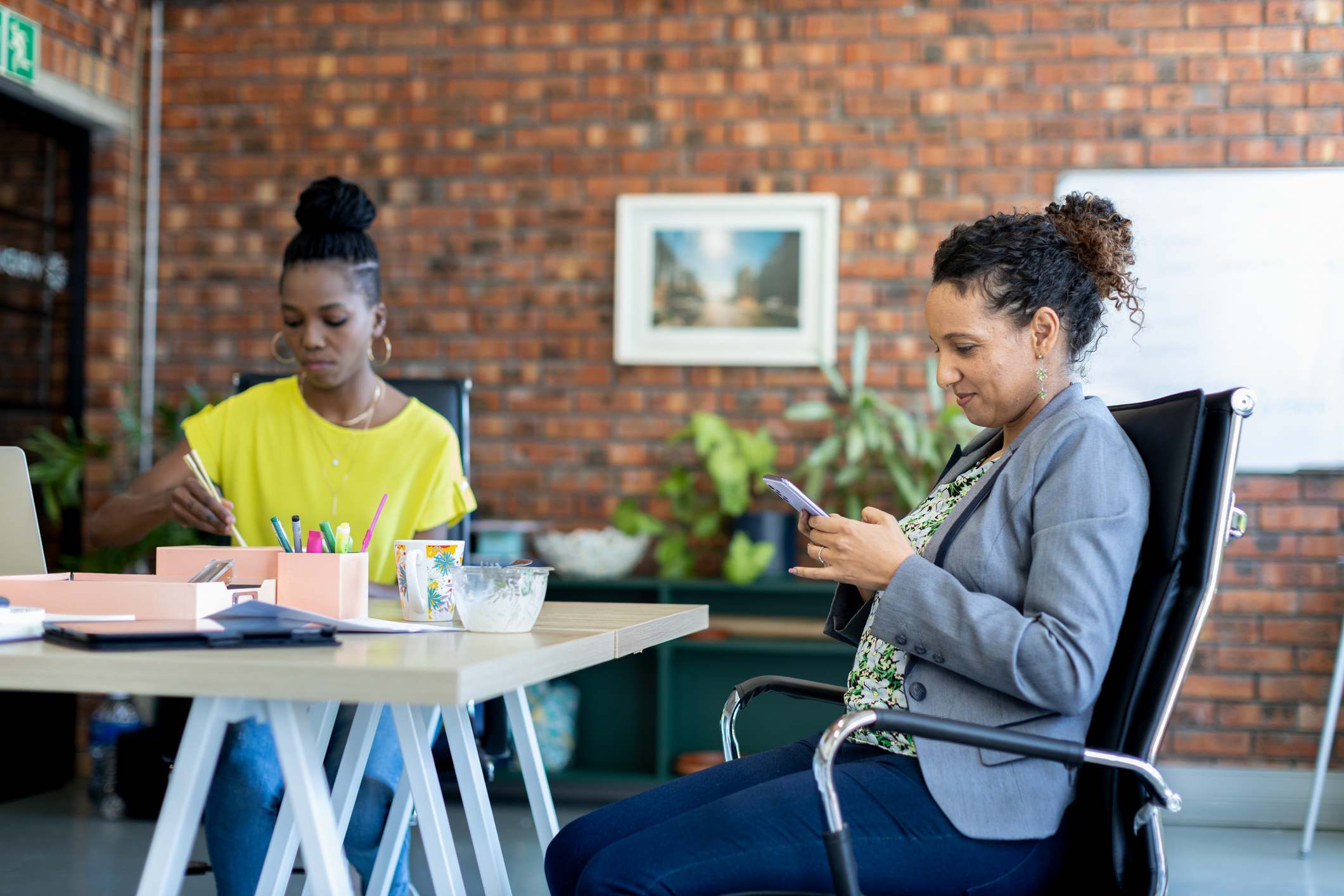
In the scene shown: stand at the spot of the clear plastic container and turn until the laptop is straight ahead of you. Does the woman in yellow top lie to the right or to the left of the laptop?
right

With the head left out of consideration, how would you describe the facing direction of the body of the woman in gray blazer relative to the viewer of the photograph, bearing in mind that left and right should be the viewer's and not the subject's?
facing to the left of the viewer

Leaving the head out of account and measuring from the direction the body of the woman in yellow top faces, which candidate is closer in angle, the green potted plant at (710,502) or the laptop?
the laptop

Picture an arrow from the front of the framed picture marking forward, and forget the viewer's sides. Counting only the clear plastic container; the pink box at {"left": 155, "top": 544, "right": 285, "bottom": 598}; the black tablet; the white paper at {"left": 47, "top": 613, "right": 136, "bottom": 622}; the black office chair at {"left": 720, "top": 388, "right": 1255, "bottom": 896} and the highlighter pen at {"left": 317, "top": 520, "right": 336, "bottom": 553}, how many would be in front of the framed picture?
6

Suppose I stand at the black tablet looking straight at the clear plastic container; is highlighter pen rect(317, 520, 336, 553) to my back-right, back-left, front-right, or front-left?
front-left

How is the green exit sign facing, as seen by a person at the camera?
facing the viewer and to the right of the viewer

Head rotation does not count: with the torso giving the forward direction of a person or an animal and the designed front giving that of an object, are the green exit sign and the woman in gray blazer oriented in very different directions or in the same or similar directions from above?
very different directions

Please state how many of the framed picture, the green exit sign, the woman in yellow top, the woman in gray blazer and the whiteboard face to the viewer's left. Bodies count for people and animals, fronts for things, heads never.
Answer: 1

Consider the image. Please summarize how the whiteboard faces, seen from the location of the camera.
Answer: facing the viewer

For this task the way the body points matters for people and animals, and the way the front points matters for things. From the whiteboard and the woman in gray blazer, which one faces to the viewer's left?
the woman in gray blazer

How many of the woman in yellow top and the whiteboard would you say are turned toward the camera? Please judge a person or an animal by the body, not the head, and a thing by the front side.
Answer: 2

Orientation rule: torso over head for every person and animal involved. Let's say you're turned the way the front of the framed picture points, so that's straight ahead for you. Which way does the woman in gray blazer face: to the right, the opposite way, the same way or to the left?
to the right

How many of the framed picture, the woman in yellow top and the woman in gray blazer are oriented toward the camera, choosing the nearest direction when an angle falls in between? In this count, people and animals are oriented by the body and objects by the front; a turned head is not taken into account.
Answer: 2

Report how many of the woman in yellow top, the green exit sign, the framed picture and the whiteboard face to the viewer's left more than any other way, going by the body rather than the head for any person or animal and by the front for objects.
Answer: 0

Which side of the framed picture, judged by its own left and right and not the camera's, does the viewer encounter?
front

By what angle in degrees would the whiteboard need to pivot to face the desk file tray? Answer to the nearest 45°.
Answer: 0° — it already faces it

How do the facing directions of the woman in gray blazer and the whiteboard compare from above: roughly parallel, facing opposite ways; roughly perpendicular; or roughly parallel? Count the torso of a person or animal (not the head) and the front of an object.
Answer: roughly perpendicular

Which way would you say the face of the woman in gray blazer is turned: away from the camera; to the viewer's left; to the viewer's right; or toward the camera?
to the viewer's left

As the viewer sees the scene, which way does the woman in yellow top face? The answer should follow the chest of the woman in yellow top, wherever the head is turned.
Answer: toward the camera

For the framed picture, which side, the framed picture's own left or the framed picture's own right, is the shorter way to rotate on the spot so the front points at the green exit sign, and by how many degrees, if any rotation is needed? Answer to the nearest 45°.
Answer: approximately 90° to the framed picture's own right

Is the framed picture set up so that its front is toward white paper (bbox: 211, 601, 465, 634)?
yes

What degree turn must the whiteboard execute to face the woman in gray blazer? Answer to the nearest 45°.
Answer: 0° — it already faces them

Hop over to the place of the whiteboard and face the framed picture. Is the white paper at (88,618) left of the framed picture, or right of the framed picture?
left
